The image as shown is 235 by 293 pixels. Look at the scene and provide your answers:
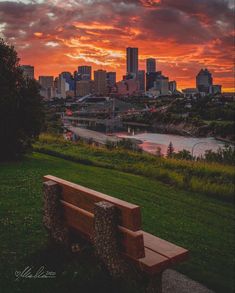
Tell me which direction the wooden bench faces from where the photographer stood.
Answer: facing away from the viewer and to the right of the viewer

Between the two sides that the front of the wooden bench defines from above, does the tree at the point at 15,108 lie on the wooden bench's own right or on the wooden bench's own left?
on the wooden bench's own left
